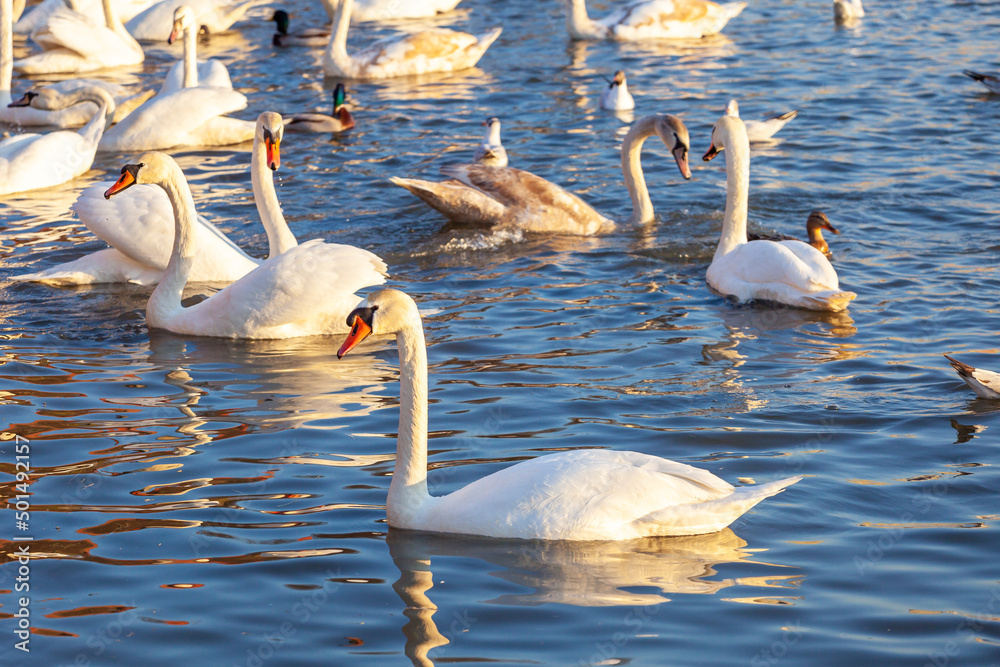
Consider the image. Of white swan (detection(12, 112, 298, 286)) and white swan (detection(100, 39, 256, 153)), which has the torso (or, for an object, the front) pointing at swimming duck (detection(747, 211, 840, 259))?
white swan (detection(12, 112, 298, 286))

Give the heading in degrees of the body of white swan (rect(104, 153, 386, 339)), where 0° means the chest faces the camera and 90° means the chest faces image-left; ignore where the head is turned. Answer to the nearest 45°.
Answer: approximately 90°

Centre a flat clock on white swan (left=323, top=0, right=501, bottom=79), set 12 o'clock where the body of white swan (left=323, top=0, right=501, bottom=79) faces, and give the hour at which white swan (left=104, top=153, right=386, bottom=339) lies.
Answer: white swan (left=104, top=153, right=386, bottom=339) is roughly at 9 o'clock from white swan (left=323, top=0, right=501, bottom=79).

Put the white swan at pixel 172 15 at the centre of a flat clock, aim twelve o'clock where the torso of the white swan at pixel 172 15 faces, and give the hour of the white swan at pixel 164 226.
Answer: the white swan at pixel 164 226 is roughly at 9 o'clock from the white swan at pixel 172 15.

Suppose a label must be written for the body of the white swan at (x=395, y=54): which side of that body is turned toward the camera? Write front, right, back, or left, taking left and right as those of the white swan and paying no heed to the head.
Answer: left

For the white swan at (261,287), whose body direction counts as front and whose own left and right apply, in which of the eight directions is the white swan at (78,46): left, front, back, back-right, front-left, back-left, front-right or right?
right

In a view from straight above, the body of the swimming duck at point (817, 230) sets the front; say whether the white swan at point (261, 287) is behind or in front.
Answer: behind

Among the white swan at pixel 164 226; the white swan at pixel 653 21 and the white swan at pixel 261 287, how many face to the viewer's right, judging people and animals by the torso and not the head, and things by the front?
1

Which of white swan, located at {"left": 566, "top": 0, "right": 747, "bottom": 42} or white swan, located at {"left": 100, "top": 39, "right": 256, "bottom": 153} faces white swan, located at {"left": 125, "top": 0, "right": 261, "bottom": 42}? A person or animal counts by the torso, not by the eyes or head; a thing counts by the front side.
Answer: white swan, located at {"left": 566, "top": 0, "right": 747, "bottom": 42}

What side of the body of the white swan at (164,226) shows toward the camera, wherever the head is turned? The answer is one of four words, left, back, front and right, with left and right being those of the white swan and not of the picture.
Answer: right

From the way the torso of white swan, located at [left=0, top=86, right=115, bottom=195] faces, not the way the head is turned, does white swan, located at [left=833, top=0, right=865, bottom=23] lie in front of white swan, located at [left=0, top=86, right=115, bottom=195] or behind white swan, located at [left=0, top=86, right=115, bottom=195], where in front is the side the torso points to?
in front

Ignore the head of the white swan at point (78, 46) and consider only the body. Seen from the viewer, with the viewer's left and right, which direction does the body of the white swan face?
facing to the right of the viewer

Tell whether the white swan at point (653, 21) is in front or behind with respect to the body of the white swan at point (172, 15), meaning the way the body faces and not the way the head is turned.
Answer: behind

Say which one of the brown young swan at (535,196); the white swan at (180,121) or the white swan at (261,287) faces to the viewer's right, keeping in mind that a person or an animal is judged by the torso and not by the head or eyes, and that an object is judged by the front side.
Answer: the brown young swan at (535,196)

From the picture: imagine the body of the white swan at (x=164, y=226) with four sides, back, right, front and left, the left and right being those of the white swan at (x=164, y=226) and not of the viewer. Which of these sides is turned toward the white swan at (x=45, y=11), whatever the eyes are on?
left

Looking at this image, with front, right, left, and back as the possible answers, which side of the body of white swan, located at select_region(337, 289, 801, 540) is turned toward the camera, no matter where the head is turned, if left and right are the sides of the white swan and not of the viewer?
left

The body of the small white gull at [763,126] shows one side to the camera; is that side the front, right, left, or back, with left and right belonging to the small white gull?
left

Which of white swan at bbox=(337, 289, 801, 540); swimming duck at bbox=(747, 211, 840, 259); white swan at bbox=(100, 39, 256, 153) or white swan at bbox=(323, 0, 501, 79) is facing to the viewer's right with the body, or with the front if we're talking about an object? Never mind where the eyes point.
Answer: the swimming duck
